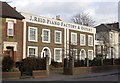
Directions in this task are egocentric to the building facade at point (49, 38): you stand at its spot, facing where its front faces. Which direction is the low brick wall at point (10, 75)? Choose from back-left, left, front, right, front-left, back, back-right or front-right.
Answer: front-right

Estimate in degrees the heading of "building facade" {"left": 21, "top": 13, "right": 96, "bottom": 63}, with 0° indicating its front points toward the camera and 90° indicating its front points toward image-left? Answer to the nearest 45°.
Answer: approximately 315°

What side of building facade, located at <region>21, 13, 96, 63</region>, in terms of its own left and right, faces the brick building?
right

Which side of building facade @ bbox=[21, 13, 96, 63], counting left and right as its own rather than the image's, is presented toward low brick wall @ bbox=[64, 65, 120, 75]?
front

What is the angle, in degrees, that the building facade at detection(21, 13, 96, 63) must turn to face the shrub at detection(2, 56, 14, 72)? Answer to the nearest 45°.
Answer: approximately 45° to its right

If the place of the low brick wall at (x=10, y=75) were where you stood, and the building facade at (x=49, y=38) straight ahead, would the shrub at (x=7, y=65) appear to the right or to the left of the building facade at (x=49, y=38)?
left
